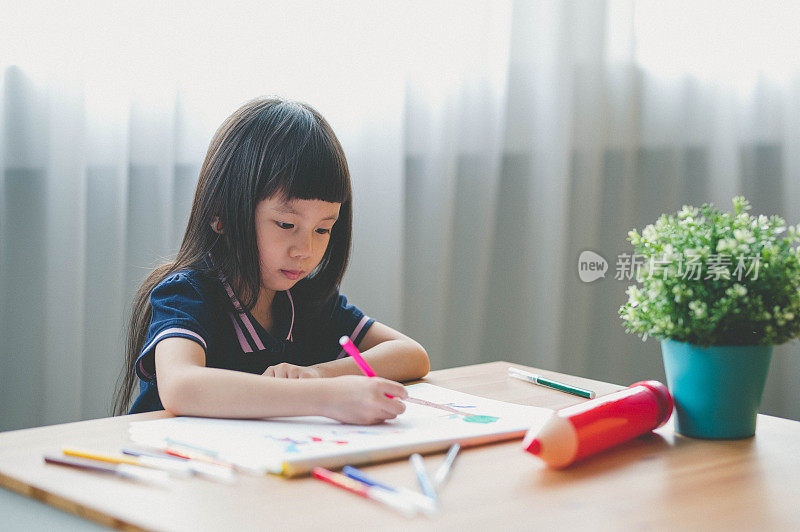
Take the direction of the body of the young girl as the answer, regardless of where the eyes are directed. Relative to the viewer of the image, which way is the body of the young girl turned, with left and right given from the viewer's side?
facing the viewer and to the right of the viewer

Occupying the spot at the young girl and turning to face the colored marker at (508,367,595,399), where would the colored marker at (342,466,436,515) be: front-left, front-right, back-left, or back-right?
front-right

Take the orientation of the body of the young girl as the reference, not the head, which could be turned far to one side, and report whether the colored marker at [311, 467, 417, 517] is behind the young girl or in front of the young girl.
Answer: in front

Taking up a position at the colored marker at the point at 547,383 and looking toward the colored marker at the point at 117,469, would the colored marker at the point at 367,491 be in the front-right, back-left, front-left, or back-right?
front-left

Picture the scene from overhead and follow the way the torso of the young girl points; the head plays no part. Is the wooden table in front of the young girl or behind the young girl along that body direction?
in front

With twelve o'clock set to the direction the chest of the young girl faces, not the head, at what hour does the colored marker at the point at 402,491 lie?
The colored marker is roughly at 1 o'clock from the young girl.

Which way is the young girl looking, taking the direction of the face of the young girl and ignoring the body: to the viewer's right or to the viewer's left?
to the viewer's right
